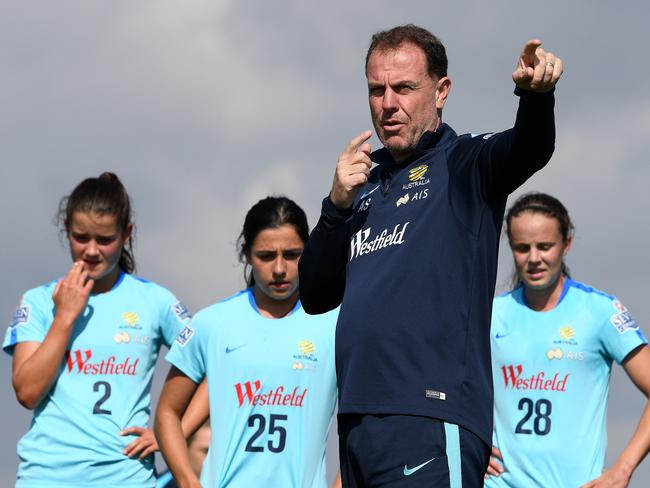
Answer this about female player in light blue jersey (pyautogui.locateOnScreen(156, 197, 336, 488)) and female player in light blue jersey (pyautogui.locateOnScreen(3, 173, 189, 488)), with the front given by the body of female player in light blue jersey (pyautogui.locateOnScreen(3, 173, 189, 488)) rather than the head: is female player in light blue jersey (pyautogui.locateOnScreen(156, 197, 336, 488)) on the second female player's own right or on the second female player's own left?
on the second female player's own left

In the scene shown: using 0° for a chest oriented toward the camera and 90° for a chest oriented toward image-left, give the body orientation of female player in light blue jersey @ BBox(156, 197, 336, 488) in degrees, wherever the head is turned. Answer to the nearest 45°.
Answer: approximately 0°

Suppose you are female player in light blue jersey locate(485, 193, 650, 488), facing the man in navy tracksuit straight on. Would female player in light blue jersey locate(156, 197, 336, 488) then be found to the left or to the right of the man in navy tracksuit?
right

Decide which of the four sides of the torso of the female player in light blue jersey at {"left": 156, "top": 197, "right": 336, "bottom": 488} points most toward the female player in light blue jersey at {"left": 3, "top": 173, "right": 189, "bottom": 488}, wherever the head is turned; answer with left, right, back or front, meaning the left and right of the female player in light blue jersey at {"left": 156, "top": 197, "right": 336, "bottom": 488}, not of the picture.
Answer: right

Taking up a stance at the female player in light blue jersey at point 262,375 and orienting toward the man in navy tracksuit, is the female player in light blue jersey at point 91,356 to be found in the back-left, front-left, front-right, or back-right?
back-right

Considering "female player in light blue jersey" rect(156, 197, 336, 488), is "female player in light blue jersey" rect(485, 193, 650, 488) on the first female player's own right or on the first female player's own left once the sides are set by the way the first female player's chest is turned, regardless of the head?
on the first female player's own left

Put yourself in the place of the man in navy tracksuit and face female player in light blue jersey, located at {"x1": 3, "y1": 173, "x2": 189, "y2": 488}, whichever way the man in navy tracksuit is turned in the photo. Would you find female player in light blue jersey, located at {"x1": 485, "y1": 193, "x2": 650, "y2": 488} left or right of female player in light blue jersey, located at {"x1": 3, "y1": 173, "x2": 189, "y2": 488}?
right

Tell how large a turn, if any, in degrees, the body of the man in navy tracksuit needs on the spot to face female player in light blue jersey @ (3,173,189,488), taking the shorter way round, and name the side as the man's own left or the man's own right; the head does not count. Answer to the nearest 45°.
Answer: approximately 90° to the man's own right

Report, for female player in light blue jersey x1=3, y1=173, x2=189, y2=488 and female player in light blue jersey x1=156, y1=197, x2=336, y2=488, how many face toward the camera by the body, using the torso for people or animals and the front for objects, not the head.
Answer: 2

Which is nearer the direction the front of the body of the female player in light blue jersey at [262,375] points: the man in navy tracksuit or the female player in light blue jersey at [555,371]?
the man in navy tracksuit

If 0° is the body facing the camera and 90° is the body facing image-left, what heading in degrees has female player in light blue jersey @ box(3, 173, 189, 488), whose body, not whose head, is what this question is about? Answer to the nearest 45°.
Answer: approximately 0°
